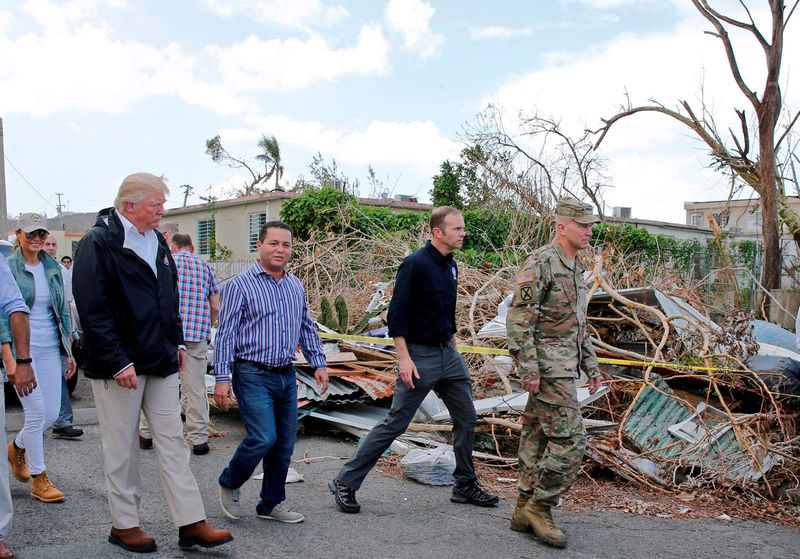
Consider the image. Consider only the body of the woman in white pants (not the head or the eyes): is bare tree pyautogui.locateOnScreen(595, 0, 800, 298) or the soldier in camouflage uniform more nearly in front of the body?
the soldier in camouflage uniform

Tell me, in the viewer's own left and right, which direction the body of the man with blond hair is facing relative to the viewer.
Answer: facing the viewer and to the right of the viewer

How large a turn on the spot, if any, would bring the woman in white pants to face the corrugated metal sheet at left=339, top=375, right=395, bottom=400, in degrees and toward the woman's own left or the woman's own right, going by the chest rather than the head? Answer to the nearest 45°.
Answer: approximately 45° to the woman's own left

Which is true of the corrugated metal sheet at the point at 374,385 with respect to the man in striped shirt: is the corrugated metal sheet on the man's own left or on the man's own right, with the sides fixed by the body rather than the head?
on the man's own left

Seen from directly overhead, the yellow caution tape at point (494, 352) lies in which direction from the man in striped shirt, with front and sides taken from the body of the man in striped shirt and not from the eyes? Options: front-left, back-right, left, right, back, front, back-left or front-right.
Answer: left

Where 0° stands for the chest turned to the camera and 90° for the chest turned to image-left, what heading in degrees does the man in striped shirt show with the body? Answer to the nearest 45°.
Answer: approximately 315°

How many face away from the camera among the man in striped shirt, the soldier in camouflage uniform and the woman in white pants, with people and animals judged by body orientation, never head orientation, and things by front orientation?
0
